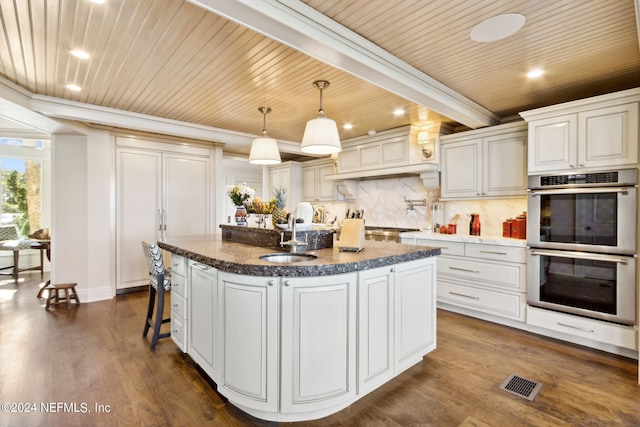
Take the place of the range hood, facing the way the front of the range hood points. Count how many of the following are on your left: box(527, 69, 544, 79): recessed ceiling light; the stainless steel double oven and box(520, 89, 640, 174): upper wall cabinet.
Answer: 3

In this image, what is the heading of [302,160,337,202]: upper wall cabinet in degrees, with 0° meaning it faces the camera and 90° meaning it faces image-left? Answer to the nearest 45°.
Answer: approximately 45°

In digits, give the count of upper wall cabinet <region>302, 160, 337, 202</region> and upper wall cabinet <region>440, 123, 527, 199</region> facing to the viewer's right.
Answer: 0

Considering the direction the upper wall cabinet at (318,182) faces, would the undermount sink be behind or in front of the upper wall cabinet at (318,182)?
in front

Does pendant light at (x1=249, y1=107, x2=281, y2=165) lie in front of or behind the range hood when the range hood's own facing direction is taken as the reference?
in front

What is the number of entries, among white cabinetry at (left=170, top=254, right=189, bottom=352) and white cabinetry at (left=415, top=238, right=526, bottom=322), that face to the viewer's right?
0

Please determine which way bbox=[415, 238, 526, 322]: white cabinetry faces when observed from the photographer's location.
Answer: facing the viewer and to the left of the viewer

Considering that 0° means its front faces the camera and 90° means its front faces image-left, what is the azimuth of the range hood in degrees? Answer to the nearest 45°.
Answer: approximately 45°

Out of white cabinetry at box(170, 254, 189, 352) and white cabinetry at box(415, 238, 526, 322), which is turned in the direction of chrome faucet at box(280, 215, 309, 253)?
white cabinetry at box(415, 238, 526, 322)

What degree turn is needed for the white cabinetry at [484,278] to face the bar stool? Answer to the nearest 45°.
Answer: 0° — it already faces it

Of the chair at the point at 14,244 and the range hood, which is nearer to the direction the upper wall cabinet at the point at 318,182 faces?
the chair

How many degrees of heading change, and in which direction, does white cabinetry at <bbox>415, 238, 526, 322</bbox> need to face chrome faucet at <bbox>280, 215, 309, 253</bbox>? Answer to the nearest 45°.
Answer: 0° — it already faces it

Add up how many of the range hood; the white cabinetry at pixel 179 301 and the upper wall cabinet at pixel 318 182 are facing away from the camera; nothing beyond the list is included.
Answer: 0
